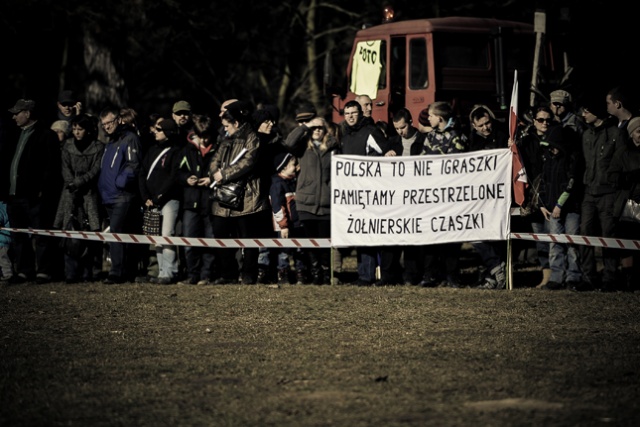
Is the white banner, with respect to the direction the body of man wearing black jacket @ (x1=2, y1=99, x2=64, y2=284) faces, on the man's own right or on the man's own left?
on the man's own left

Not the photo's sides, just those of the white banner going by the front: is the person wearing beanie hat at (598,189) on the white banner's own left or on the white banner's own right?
on the white banner's own left

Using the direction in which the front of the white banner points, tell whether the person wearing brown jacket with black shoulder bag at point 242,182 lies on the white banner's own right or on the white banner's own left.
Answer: on the white banner's own right

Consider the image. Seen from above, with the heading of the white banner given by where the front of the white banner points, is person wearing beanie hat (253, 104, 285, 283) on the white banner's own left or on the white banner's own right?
on the white banner's own right

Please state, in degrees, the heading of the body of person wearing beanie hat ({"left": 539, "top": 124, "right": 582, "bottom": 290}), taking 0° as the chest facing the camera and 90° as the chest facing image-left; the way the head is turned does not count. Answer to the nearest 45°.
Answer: approximately 45°

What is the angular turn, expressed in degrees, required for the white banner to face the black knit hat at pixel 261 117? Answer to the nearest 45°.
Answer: approximately 90° to its right

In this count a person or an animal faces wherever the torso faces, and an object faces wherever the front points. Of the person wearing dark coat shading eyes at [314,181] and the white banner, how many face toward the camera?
2

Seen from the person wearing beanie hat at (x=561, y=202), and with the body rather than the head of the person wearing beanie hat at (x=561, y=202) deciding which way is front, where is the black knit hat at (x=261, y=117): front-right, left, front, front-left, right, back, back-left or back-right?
front-right

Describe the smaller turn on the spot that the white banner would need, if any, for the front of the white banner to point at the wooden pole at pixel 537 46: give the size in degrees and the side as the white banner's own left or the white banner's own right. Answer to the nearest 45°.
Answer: approximately 135° to the white banner's own left

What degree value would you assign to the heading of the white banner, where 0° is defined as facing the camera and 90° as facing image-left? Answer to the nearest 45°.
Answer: approximately 0°

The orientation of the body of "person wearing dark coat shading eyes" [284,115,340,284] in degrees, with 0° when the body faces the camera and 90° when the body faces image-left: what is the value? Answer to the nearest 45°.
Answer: approximately 0°

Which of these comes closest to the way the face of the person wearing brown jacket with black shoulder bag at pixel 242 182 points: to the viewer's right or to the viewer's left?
to the viewer's left

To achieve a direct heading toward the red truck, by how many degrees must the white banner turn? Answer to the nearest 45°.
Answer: approximately 180°
